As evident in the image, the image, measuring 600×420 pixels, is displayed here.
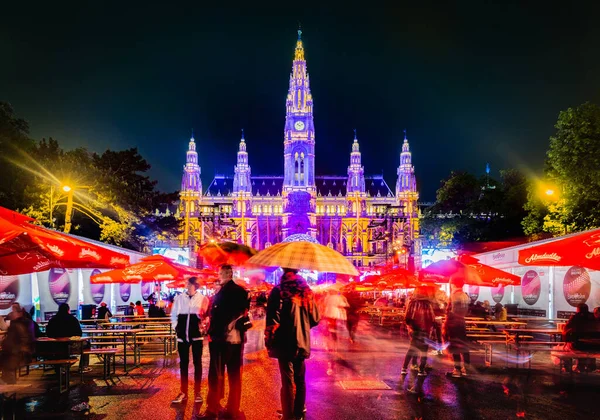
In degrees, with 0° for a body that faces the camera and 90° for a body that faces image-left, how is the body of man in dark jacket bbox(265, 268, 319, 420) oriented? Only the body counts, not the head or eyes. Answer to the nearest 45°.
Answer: approximately 180°
